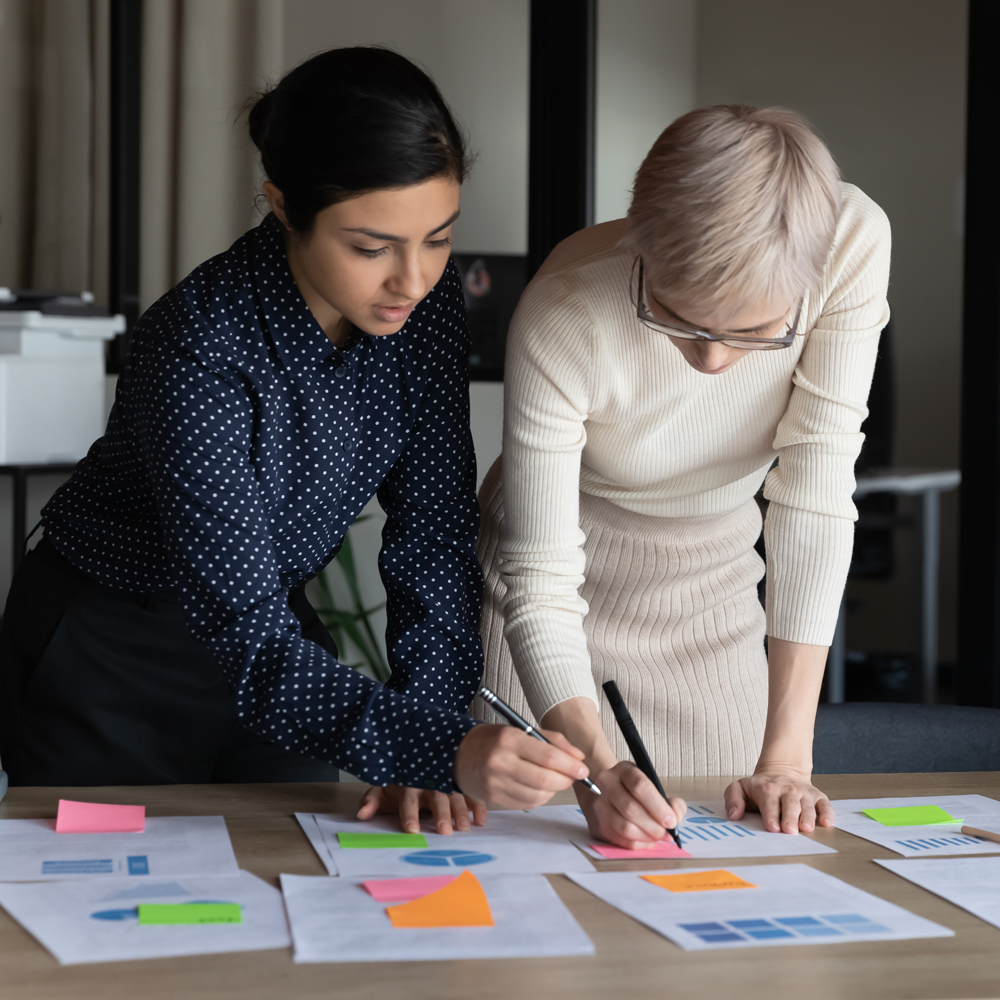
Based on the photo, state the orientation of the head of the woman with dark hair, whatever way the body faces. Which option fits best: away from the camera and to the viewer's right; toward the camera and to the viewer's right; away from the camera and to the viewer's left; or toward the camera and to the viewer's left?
toward the camera and to the viewer's right

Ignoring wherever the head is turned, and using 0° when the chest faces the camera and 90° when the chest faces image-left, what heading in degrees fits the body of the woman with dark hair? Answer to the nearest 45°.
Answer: approximately 315°

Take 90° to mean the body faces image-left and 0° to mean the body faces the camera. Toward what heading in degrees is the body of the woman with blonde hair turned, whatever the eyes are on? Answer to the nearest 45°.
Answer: approximately 0°

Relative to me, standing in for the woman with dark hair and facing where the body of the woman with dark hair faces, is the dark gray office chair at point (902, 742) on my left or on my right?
on my left

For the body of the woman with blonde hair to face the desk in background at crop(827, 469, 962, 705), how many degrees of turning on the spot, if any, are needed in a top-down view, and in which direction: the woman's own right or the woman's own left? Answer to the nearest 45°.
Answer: approximately 180°
